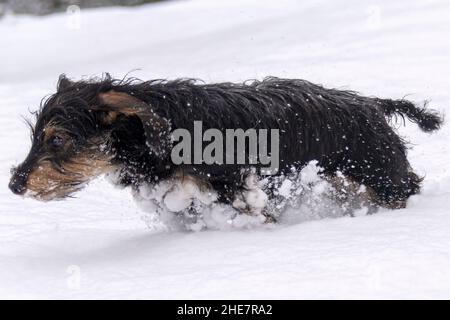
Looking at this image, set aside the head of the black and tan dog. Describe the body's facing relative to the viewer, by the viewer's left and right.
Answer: facing to the left of the viewer
